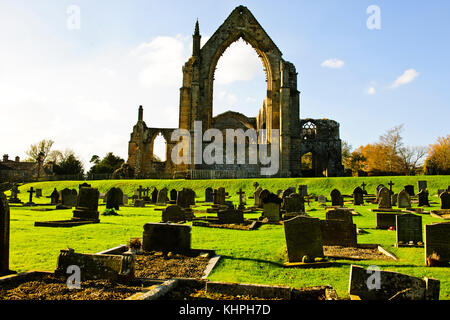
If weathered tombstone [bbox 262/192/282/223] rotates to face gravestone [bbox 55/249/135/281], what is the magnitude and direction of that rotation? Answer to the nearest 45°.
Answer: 0° — it already faces it

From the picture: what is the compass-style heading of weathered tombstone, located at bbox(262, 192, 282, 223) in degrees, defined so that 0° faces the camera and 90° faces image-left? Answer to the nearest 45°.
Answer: approximately 0°

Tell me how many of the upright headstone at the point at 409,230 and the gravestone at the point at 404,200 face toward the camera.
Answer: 2

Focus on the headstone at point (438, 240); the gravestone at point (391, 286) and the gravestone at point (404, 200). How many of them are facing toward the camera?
3

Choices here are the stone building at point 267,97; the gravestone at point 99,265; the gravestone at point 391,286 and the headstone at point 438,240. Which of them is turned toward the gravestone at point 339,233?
the stone building

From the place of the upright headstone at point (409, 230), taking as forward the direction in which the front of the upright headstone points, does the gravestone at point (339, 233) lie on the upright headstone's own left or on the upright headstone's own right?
on the upright headstone's own right

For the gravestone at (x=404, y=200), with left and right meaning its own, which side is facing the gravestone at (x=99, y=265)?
front

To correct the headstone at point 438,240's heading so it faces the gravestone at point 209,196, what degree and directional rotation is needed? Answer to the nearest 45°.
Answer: approximately 135° to its right

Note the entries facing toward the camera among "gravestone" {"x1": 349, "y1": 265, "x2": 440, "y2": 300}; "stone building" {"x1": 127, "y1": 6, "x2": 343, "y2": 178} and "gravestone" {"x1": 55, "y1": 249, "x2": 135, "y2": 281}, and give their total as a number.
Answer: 3

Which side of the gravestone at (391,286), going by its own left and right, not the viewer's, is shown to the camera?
front

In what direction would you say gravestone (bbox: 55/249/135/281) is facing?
toward the camera

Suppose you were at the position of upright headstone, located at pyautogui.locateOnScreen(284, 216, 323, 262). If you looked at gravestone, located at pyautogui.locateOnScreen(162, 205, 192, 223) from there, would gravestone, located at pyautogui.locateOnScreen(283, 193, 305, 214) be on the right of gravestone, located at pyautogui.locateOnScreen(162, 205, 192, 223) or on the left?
right

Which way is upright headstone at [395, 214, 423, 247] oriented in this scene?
toward the camera
